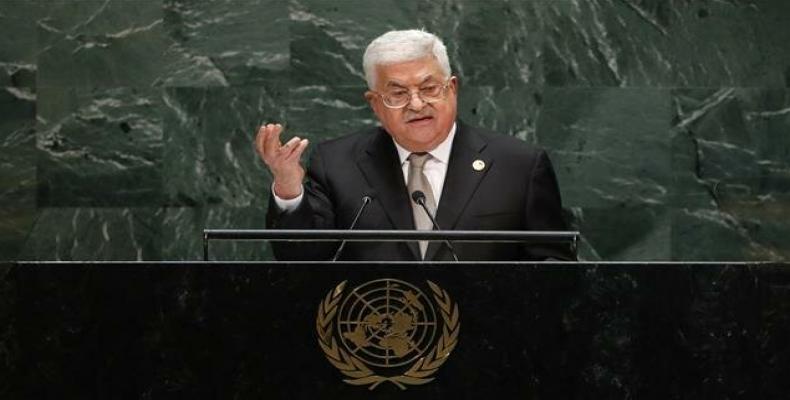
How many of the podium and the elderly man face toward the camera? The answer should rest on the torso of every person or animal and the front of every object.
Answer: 2

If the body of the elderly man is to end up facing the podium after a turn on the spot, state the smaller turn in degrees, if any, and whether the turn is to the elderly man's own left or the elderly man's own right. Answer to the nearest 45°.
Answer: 0° — they already face it

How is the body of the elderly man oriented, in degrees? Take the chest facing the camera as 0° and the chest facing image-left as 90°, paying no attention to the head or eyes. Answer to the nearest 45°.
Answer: approximately 0°

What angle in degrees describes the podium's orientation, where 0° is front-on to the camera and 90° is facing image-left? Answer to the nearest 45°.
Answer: approximately 0°

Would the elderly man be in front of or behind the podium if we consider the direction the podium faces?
behind
